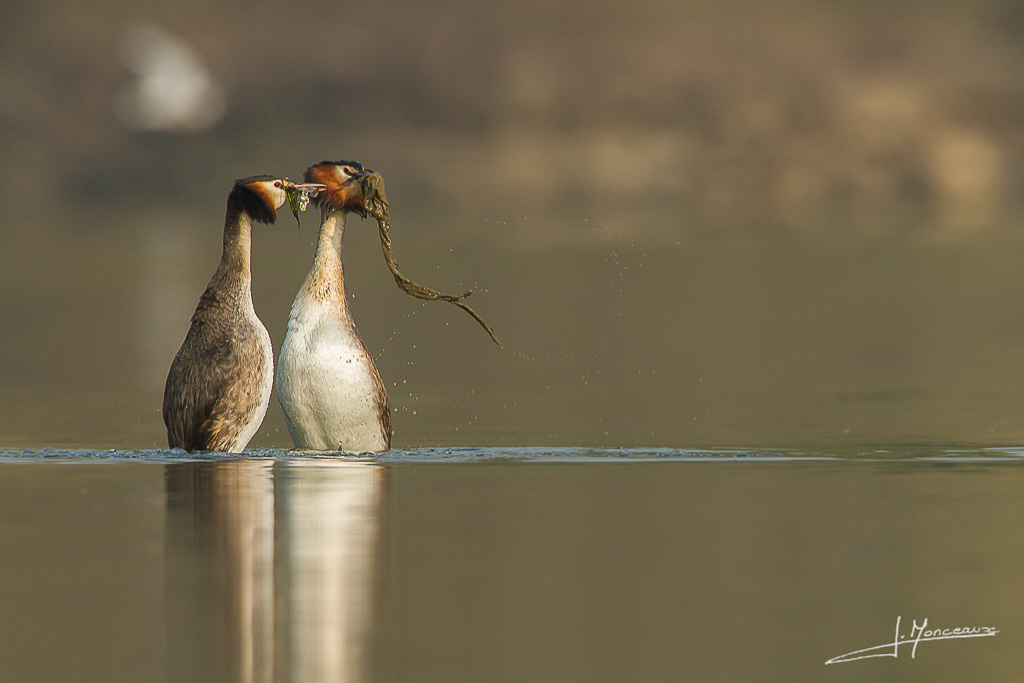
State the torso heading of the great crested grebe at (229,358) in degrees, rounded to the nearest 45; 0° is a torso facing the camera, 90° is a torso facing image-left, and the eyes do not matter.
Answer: approximately 225°

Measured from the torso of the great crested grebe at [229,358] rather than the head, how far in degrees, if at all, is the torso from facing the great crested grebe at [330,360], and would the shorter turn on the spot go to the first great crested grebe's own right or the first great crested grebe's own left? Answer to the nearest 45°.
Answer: approximately 45° to the first great crested grebe's own right
